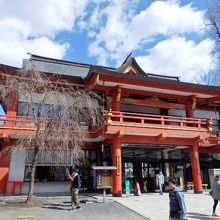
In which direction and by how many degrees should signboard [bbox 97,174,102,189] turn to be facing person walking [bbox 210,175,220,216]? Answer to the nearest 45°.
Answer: approximately 45° to its left

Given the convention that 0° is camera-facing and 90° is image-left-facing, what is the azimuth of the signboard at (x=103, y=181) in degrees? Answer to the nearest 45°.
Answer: approximately 0°

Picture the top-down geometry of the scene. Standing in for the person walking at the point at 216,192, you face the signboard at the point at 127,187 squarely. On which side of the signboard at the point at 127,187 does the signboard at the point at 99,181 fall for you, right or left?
left

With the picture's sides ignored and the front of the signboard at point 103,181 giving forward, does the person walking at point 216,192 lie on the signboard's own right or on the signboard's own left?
on the signboard's own left
